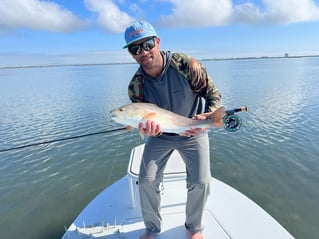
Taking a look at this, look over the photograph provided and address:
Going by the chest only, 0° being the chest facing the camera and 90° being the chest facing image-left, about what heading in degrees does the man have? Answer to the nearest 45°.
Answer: approximately 0°
